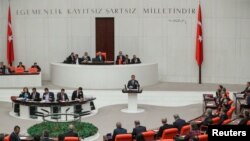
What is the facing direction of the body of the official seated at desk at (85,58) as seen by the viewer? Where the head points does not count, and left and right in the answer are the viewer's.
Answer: facing the viewer

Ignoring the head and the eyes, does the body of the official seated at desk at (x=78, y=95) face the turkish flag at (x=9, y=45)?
no

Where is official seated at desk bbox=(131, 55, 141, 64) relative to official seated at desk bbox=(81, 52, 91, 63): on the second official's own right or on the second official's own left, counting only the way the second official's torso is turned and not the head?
on the second official's own left

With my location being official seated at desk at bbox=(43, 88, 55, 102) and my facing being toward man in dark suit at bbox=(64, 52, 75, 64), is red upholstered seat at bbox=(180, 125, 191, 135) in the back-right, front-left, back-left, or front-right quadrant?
back-right

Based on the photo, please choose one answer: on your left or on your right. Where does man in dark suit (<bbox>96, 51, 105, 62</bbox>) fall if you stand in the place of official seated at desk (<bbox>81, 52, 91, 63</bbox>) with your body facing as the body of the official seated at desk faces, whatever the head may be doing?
on your left

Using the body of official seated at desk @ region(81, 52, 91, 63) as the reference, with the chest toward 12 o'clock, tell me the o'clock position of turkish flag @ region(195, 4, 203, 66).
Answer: The turkish flag is roughly at 9 o'clock from the official seated at desk.

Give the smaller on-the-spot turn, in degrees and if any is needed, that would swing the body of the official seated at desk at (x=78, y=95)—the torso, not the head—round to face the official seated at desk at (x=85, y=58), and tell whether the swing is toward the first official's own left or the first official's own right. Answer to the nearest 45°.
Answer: approximately 135° to the first official's own right

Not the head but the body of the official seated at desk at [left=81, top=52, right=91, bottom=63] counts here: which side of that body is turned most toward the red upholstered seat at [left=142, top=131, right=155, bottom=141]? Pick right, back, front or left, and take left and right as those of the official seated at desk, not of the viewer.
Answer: front

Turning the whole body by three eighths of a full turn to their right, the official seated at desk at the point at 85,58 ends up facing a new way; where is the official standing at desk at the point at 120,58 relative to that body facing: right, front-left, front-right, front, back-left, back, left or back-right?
back-right

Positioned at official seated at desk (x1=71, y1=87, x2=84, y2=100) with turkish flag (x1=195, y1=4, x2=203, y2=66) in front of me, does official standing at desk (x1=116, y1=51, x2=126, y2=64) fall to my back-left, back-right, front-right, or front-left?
front-left

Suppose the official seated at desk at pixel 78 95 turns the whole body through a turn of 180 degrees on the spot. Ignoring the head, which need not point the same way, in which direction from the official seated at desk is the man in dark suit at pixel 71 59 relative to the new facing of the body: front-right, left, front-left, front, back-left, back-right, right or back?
front-left

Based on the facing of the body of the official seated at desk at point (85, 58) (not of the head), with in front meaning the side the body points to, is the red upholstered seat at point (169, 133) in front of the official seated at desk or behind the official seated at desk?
in front

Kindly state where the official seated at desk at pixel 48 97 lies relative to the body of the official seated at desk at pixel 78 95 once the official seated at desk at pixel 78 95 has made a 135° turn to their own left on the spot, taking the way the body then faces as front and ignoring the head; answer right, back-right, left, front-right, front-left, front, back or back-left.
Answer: back

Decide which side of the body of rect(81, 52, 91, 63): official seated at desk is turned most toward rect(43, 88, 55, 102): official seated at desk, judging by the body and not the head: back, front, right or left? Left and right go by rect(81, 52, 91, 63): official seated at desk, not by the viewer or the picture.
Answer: front

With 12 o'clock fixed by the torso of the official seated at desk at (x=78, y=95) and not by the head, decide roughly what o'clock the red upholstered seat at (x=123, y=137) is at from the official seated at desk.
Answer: The red upholstered seat is roughly at 10 o'clock from the official seated at desk.

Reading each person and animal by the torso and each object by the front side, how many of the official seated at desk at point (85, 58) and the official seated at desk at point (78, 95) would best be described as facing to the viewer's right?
0
